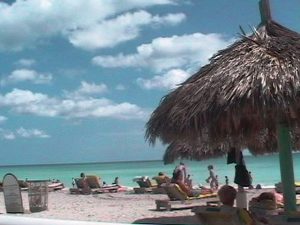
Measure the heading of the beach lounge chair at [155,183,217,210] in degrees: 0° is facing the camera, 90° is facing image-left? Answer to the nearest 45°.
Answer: approximately 225°

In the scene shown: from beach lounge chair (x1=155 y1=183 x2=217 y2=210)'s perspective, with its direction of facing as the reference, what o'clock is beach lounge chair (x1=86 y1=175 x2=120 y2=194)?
beach lounge chair (x1=86 y1=175 x2=120 y2=194) is roughly at 10 o'clock from beach lounge chair (x1=155 y1=183 x2=217 y2=210).

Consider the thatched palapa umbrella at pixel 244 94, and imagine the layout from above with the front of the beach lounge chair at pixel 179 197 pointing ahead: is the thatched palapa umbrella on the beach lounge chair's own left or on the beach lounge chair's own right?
on the beach lounge chair's own right

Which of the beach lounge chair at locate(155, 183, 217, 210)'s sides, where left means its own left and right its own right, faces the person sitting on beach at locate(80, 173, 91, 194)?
left
